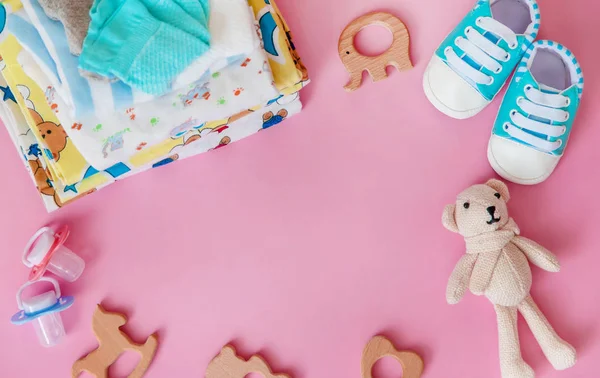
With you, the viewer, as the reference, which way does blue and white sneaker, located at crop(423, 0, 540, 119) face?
facing the viewer and to the left of the viewer

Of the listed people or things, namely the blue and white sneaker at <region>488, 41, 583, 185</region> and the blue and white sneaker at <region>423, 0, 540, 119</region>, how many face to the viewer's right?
0

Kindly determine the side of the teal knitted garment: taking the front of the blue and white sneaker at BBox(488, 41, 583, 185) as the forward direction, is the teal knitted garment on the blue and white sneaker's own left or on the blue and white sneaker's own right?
on the blue and white sneaker's own right

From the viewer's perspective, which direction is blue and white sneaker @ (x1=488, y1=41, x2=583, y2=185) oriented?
toward the camera

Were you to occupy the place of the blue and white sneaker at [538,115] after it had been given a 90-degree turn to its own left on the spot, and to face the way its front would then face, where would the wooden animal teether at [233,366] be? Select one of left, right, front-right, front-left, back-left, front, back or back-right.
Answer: back-right

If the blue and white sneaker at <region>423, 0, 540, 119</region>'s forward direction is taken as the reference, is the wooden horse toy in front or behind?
in front

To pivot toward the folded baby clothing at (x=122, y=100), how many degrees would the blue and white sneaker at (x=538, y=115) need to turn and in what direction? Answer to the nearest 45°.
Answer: approximately 45° to its right

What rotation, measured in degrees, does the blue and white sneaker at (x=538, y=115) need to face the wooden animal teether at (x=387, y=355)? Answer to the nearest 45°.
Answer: approximately 45° to its right
